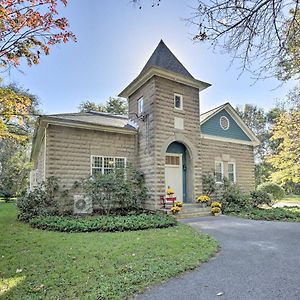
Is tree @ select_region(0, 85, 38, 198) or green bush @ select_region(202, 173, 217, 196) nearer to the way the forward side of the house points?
the green bush

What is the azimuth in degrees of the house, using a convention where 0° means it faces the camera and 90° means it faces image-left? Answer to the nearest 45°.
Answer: approximately 315°
